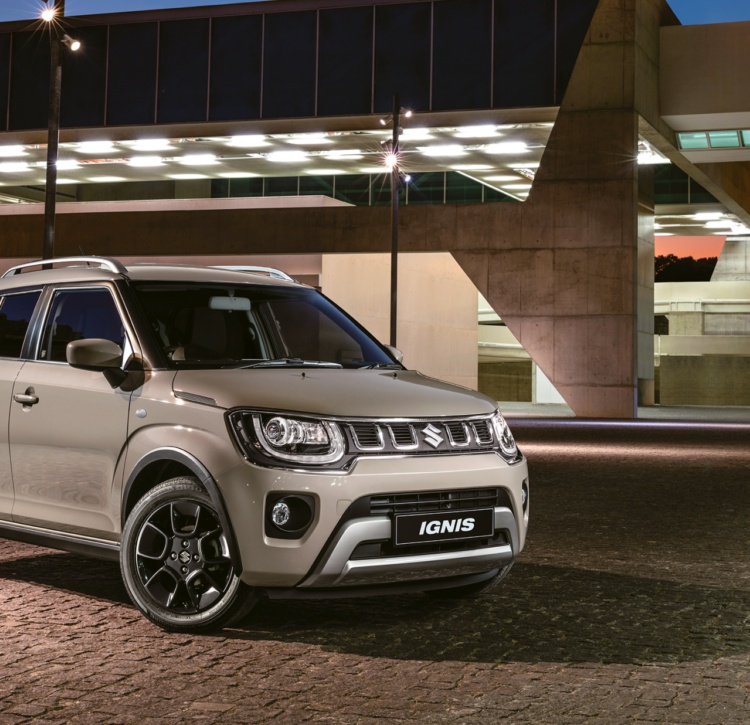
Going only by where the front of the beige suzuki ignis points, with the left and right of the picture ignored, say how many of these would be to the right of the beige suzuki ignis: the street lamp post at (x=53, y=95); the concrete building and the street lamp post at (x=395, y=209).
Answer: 0

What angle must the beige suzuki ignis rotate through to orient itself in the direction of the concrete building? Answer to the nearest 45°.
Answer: approximately 135° to its left

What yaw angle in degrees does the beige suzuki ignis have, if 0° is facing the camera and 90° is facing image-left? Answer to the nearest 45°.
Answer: approximately 315°

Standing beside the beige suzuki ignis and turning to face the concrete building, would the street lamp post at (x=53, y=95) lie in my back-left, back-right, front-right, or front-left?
front-left

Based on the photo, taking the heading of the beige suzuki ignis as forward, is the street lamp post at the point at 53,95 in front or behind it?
behind

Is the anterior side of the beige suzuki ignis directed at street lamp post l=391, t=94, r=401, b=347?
no
